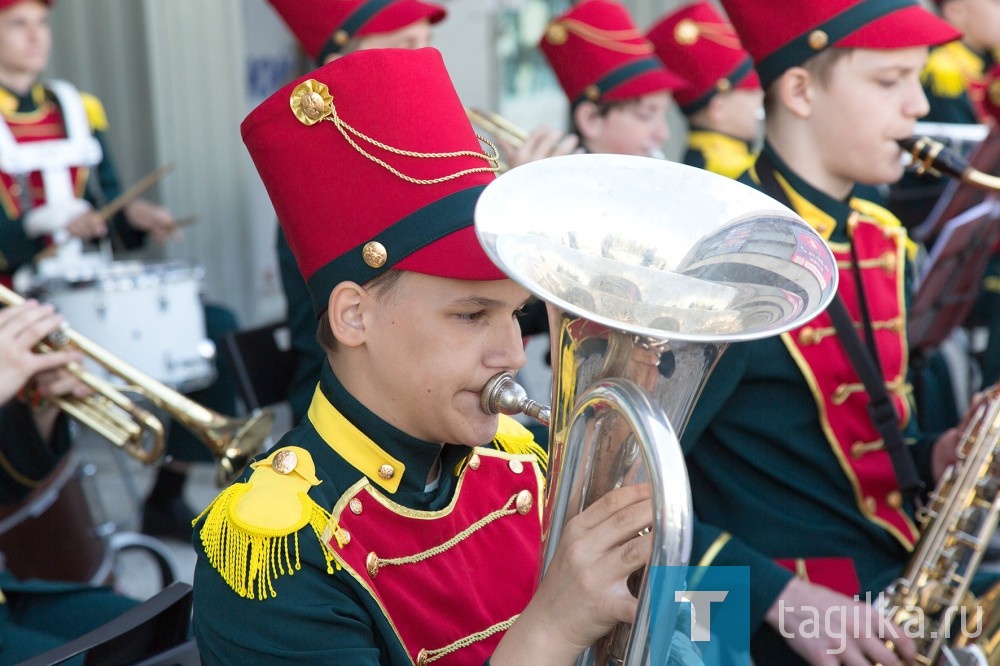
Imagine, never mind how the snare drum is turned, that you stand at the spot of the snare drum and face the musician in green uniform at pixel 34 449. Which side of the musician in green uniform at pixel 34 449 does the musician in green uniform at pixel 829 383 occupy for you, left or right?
left

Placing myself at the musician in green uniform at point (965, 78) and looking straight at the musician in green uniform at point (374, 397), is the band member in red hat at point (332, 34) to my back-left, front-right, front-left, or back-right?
front-right

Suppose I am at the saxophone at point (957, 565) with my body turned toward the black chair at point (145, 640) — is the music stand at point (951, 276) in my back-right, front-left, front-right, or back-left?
back-right

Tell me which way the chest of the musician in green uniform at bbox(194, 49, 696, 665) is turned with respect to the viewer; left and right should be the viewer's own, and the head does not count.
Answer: facing the viewer and to the right of the viewer

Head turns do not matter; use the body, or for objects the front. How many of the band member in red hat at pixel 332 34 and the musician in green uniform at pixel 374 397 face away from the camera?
0

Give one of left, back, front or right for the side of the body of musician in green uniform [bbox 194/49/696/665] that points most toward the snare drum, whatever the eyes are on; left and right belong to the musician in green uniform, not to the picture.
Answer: back

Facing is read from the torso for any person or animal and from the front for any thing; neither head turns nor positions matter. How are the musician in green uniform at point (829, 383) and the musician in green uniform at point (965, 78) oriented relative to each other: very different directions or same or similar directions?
same or similar directions

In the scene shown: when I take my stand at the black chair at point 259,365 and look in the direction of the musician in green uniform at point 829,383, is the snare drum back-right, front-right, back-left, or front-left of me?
back-left
